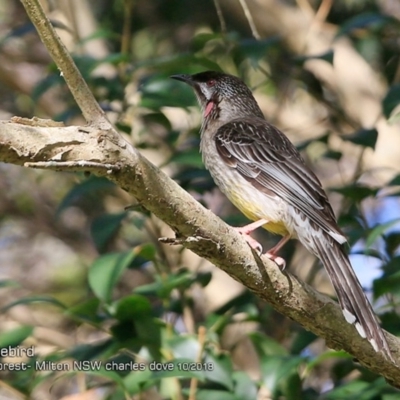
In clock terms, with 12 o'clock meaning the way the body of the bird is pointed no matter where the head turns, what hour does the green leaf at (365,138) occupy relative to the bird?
The green leaf is roughly at 4 o'clock from the bird.

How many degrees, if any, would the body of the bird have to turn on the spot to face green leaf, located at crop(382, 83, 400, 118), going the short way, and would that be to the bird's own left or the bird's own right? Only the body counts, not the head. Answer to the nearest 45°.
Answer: approximately 135° to the bird's own right

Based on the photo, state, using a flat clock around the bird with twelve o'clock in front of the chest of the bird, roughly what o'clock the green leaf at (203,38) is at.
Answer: The green leaf is roughly at 2 o'clock from the bird.

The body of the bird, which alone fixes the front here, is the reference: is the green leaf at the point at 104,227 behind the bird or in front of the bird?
in front

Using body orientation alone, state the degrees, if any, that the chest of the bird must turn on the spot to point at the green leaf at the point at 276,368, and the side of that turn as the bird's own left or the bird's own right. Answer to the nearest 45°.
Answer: approximately 90° to the bird's own left

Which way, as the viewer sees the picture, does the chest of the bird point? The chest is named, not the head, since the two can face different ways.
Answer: to the viewer's left

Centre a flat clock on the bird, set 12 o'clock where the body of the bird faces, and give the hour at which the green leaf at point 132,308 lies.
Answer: The green leaf is roughly at 10 o'clock from the bird.

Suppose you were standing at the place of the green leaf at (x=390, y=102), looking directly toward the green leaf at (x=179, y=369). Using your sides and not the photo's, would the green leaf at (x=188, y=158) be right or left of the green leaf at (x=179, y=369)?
right

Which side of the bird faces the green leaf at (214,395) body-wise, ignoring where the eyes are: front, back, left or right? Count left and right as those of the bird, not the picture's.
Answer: left

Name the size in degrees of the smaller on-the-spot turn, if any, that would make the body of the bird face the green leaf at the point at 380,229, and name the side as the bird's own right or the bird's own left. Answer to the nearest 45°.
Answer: approximately 90° to the bird's own right
